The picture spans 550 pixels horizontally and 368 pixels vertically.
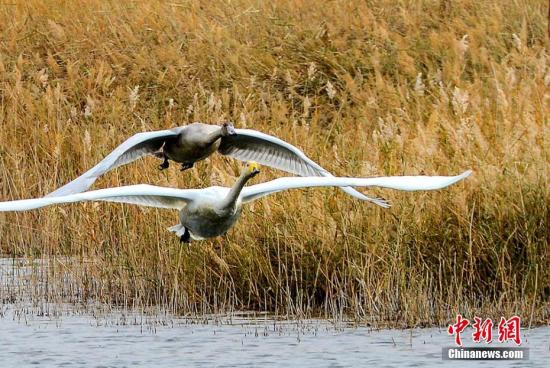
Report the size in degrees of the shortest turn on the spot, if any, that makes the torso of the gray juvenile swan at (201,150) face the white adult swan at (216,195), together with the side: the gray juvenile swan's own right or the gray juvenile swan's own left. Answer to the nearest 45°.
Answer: approximately 45° to the gray juvenile swan's own right

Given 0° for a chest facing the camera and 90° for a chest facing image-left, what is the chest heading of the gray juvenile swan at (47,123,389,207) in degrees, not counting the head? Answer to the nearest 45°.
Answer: approximately 315°
